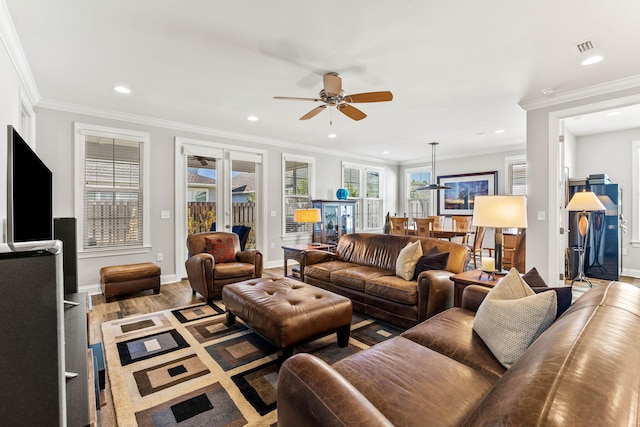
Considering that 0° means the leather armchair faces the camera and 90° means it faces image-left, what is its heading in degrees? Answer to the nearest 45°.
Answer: approximately 315°

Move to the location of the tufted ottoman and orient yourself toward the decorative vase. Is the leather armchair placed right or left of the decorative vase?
left

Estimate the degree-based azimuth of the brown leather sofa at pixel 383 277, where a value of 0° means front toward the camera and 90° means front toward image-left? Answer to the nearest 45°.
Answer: approximately 45°

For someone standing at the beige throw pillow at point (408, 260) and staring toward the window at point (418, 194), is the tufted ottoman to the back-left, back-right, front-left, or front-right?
back-left

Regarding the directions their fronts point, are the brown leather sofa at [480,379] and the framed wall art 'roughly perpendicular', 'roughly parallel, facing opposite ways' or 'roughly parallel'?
roughly perpendicular

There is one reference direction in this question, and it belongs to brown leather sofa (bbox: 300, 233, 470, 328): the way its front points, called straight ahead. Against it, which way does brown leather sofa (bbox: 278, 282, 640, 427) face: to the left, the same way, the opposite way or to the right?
to the right

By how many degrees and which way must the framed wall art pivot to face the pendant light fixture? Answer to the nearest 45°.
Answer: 0° — it already faces it

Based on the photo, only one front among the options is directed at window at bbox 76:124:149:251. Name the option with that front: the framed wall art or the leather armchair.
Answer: the framed wall art

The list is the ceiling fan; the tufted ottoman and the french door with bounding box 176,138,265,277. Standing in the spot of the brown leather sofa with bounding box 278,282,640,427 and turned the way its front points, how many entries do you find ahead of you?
3

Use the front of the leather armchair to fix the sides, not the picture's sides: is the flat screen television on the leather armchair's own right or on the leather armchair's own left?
on the leather armchair's own right
